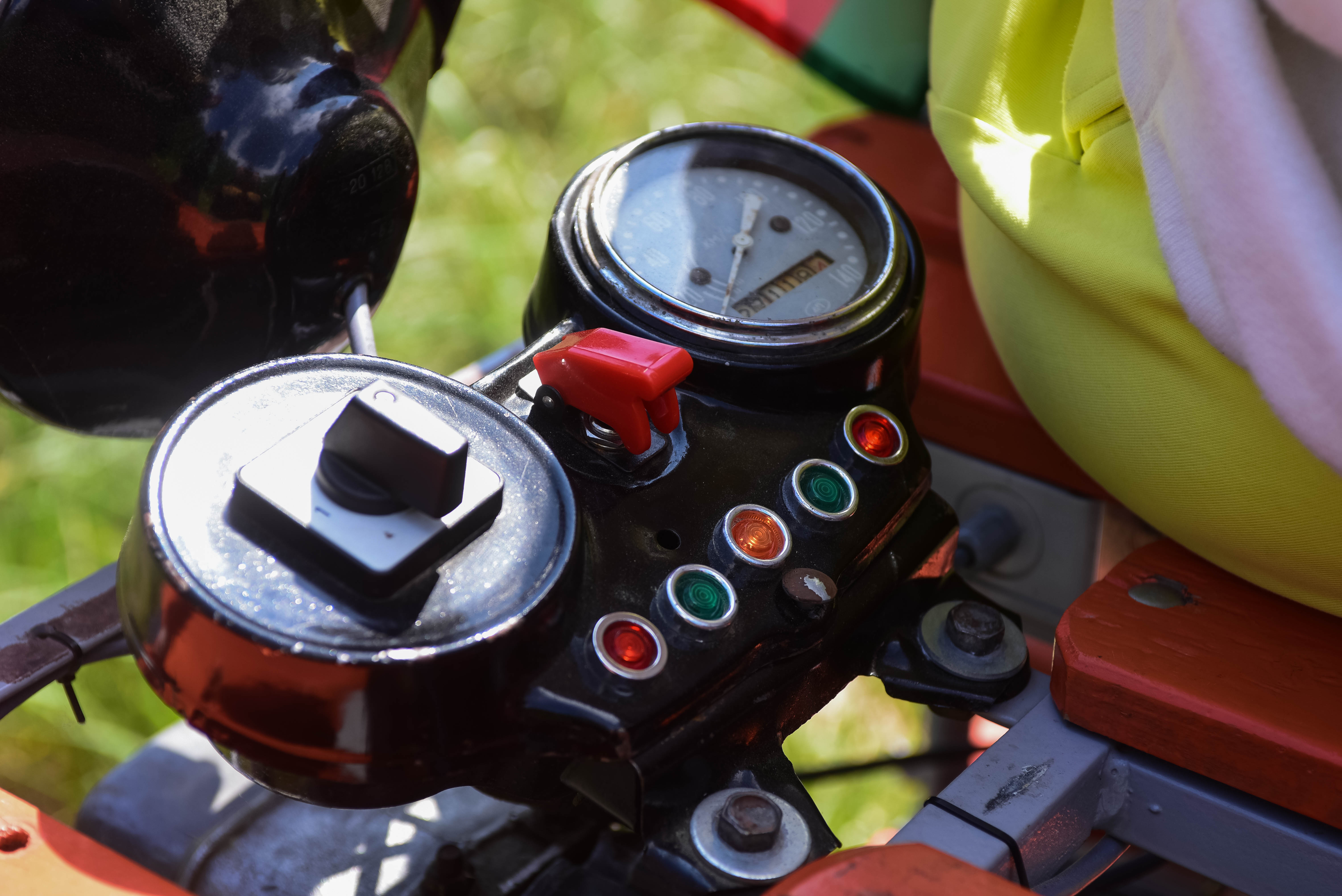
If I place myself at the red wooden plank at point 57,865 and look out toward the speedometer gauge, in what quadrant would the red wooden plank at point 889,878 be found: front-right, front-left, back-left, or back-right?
front-right

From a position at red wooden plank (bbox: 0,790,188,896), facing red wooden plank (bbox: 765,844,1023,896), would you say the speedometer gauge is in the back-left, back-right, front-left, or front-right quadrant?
front-left

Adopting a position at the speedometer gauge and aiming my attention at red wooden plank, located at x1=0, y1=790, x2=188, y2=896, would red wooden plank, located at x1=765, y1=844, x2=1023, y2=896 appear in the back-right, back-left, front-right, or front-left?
front-left

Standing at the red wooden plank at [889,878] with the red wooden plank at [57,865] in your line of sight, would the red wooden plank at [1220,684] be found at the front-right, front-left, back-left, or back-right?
back-right

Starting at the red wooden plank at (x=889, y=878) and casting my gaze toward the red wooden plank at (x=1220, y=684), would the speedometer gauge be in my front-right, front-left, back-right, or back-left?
front-left
